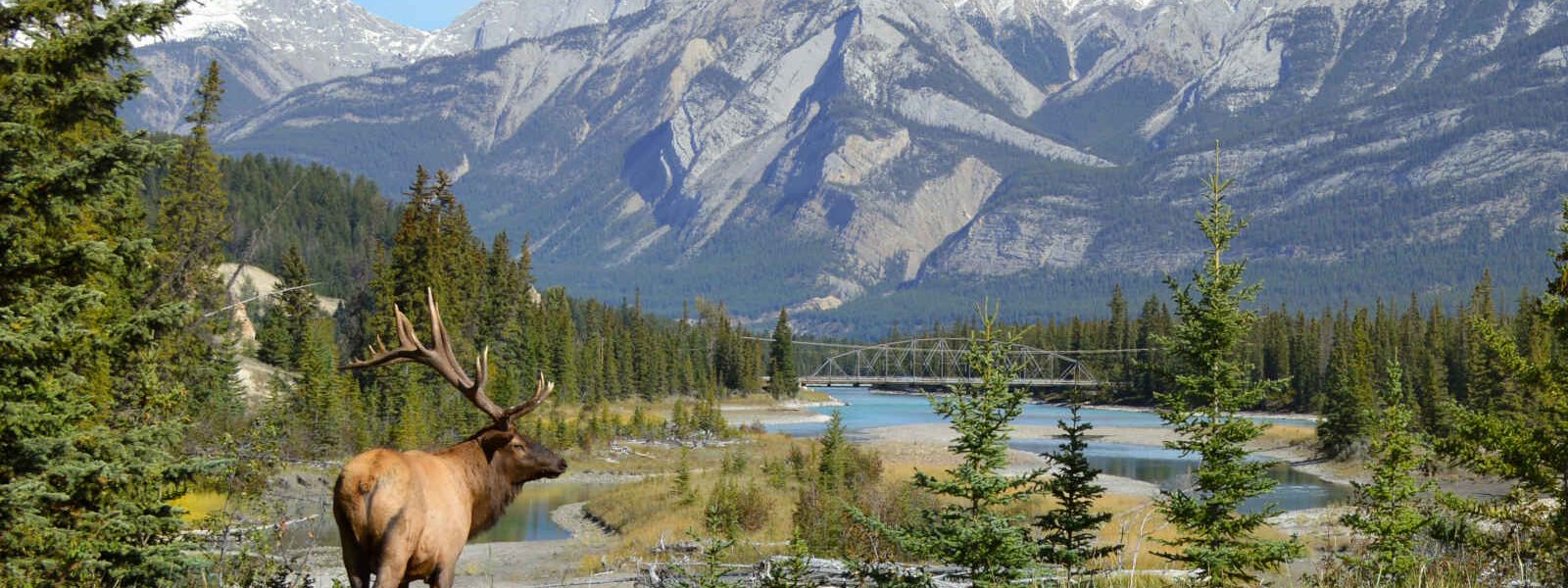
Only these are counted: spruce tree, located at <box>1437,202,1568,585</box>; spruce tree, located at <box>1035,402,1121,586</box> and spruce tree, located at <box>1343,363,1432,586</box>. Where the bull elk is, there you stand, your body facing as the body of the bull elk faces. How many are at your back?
0

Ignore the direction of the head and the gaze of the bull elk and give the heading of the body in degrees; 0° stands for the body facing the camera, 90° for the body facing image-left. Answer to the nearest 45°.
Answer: approximately 225°

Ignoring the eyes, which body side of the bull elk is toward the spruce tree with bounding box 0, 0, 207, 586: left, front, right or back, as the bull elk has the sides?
left

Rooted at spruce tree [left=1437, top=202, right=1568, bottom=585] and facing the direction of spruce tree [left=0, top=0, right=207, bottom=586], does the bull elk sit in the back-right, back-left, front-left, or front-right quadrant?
front-left

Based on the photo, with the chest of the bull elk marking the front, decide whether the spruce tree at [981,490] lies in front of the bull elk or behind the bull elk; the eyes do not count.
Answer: in front

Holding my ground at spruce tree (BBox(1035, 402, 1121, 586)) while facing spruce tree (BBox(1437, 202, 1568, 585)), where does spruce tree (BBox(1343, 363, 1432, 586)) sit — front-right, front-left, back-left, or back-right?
front-left

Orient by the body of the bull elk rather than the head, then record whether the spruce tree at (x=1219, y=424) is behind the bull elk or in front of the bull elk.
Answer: in front

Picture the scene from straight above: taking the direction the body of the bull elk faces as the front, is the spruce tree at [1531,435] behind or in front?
in front
